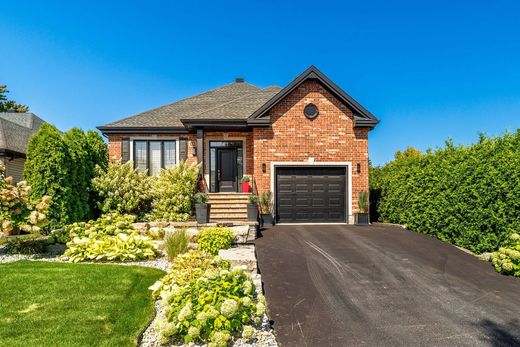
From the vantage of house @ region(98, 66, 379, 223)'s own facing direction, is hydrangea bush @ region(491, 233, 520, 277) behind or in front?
in front

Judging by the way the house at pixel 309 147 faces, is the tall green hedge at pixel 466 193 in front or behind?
in front

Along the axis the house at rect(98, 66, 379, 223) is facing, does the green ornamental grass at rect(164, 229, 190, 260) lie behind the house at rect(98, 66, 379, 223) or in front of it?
in front

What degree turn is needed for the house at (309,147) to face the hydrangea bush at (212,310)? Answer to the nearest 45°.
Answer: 0° — it already faces it

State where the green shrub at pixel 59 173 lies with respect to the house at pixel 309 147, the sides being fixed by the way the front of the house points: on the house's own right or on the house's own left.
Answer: on the house's own right

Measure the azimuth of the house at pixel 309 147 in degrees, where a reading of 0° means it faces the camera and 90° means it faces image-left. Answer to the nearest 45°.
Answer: approximately 0°

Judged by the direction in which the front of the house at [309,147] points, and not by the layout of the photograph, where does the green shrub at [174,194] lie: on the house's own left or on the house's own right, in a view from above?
on the house's own right

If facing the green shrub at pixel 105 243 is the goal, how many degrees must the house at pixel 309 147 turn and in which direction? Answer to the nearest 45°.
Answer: approximately 45° to its right

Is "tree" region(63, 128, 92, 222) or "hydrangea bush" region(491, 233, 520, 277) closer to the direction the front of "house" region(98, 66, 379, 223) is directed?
the hydrangea bush

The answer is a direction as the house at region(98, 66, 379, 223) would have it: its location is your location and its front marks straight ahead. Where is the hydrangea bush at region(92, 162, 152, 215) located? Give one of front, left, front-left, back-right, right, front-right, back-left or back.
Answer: right

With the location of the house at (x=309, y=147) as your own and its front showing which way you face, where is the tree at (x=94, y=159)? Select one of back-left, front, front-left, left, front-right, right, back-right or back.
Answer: right

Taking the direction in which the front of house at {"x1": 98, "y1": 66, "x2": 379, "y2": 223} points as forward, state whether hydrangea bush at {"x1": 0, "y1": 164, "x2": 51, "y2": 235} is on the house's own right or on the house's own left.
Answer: on the house's own right

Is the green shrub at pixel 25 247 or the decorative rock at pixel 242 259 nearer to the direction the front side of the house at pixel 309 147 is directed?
the decorative rock
